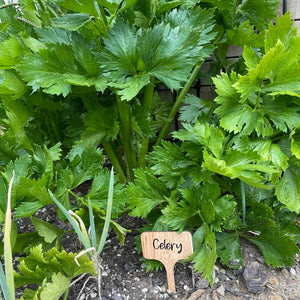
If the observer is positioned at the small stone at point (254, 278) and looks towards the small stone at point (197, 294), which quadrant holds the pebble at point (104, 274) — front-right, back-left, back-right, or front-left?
front-right

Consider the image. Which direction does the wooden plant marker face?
toward the camera

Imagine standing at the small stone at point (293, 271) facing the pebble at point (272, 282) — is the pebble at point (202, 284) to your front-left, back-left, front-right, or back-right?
front-right
